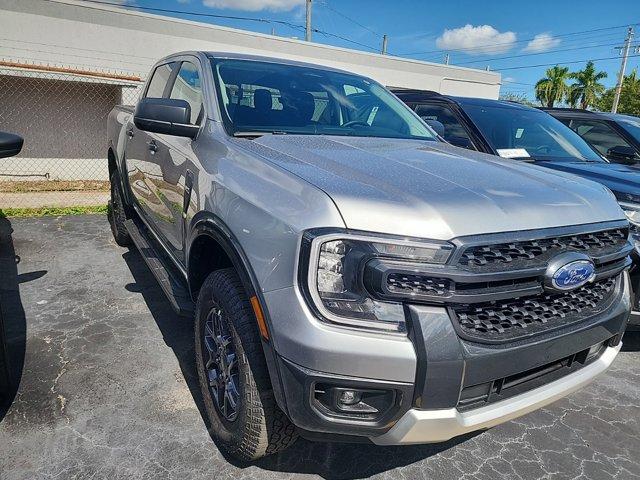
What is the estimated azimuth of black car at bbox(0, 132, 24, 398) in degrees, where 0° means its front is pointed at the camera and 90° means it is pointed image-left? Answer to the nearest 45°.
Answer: approximately 0°

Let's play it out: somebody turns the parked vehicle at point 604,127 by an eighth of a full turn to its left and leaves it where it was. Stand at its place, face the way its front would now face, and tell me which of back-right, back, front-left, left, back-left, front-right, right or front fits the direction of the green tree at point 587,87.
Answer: left

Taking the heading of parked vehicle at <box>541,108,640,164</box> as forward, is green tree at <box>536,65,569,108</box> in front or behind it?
behind

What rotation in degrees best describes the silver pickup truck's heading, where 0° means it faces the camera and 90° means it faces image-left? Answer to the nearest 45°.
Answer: approximately 315°

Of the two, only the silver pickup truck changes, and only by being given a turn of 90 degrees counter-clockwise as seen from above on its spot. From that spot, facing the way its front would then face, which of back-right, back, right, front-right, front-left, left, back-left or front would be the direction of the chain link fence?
left

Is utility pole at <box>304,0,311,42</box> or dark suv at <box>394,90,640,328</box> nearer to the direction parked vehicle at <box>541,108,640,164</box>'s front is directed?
the dark suv

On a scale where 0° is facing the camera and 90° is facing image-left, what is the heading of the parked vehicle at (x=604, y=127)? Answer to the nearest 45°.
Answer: approximately 315°

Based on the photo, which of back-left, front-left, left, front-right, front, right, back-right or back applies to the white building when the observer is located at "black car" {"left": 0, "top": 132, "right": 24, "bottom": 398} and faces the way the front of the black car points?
back

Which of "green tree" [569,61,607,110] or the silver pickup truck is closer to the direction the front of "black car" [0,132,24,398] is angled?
the silver pickup truck

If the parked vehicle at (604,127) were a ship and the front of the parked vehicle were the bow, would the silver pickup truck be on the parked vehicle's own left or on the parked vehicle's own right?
on the parked vehicle's own right

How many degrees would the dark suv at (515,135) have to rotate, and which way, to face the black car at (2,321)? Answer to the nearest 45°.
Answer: approximately 90° to its right

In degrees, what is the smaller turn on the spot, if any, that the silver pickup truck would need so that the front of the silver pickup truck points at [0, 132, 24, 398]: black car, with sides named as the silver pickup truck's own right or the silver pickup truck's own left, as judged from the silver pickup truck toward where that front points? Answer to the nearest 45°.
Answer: approximately 135° to the silver pickup truck's own right

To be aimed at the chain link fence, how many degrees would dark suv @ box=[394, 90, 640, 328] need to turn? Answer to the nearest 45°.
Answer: approximately 135° to its right

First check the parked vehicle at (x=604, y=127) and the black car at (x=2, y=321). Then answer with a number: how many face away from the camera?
0
